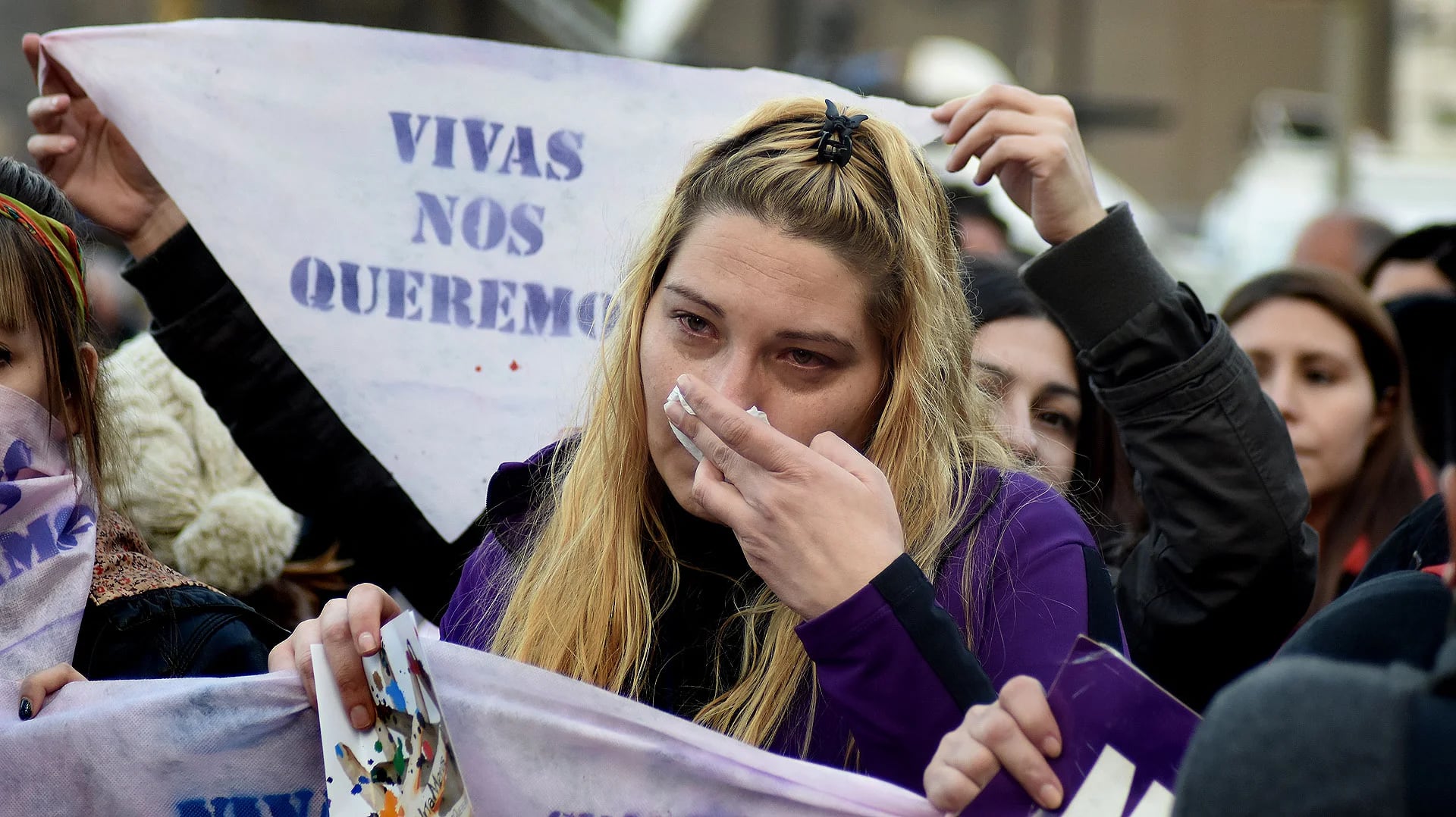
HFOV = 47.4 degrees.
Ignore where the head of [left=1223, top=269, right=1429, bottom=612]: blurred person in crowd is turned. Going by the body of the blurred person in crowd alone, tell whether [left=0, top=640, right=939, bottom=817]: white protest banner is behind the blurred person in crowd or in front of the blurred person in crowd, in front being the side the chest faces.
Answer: in front

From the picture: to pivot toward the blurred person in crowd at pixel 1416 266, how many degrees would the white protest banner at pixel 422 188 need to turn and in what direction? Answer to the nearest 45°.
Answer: approximately 135° to its left

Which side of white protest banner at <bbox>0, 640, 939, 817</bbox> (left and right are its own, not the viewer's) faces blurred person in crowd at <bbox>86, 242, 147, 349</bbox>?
back

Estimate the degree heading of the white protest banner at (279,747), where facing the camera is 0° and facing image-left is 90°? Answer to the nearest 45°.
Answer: approximately 0°

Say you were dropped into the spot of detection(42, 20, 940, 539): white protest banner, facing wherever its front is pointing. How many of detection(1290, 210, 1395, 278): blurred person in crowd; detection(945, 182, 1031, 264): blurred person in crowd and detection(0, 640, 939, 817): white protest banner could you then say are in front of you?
1

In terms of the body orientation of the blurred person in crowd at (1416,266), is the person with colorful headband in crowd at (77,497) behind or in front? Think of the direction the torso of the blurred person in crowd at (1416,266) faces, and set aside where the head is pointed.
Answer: in front

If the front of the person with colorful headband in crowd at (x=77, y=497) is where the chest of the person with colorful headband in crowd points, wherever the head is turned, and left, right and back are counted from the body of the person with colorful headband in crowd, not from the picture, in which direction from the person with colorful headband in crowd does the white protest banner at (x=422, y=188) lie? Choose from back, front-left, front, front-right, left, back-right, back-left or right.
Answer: back

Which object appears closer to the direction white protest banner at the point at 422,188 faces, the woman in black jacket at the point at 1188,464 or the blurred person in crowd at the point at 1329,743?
the blurred person in crowd

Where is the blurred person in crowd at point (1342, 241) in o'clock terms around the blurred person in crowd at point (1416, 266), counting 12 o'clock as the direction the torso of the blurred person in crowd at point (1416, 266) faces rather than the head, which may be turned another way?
the blurred person in crowd at point (1342, 241) is roughly at 4 o'clock from the blurred person in crowd at point (1416, 266).

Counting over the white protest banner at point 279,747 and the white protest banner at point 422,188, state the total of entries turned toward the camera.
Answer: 2

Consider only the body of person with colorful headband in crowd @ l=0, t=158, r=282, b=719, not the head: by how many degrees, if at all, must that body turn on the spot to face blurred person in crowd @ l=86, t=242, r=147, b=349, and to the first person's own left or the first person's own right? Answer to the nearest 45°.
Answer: approximately 135° to the first person's own right
